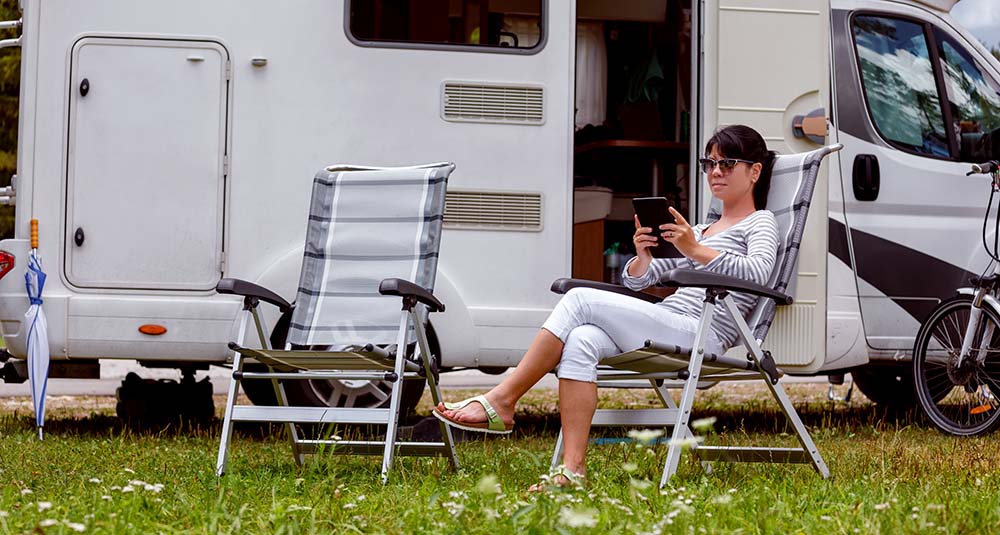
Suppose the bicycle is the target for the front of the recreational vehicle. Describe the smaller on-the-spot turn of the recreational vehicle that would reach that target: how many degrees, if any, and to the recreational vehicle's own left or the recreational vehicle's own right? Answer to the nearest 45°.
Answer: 0° — it already faces it

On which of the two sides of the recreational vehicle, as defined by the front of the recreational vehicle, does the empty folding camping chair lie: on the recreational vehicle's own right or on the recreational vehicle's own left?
on the recreational vehicle's own right

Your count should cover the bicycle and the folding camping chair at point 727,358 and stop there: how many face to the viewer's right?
0

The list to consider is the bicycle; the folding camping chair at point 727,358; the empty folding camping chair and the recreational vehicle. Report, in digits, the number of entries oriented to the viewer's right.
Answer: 1

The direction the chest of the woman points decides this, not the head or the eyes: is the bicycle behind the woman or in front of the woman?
behind

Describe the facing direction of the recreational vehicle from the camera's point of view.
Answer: facing to the right of the viewer

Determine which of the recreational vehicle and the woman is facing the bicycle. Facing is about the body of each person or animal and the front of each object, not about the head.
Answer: the recreational vehicle

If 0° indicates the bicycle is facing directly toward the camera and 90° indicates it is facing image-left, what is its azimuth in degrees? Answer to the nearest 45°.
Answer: approximately 45°

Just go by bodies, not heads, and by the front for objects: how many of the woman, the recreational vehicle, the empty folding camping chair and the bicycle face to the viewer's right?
1

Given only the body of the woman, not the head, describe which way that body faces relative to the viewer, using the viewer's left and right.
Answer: facing the viewer and to the left of the viewer

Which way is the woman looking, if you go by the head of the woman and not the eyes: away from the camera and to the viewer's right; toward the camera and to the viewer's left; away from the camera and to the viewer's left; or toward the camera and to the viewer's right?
toward the camera and to the viewer's left

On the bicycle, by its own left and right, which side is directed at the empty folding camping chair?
front
